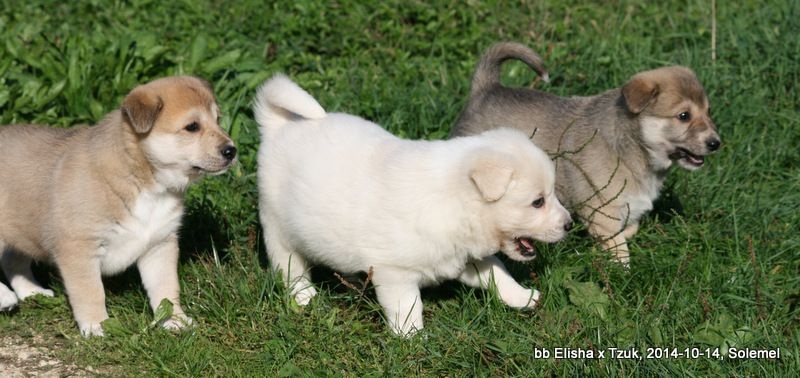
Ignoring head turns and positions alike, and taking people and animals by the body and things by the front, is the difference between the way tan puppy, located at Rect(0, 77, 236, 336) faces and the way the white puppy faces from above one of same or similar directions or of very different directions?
same or similar directions

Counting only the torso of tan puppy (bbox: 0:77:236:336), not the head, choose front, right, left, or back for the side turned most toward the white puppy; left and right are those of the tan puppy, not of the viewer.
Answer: front

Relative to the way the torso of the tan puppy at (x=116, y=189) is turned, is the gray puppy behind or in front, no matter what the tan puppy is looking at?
in front

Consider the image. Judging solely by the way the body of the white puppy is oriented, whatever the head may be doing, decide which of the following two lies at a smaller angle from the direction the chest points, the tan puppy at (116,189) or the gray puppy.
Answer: the gray puppy

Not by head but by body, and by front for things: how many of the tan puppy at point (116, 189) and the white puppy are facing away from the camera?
0

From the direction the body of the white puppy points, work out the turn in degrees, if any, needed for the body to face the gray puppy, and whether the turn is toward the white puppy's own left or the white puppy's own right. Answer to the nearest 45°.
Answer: approximately 45° to the white puppy's own left

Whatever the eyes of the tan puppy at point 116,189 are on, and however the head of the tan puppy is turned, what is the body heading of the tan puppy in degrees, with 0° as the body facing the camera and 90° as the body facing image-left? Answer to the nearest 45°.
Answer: approximately 315°

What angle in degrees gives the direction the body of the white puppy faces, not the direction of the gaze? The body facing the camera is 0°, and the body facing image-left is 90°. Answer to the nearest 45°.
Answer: approximately 270°

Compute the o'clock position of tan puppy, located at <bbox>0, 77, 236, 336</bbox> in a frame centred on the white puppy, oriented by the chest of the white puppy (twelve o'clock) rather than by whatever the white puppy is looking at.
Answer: The tan puppy is roughly at 6 o'clock from the white puppy.
